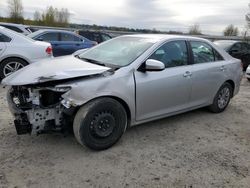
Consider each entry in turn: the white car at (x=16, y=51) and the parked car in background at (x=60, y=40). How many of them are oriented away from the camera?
0

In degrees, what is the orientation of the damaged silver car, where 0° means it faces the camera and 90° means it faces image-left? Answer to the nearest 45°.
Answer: approximately 45°

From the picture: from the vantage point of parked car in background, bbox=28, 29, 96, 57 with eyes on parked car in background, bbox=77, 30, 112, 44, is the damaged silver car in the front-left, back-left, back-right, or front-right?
back-right

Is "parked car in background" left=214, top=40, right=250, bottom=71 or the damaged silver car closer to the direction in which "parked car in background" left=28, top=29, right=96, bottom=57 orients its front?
the damaged silver car

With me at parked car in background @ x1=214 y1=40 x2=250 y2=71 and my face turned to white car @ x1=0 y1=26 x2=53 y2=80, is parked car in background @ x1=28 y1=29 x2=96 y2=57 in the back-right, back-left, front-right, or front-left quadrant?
front-right

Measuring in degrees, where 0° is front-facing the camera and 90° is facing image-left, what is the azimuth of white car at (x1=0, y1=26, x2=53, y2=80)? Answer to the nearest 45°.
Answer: approximately 90°

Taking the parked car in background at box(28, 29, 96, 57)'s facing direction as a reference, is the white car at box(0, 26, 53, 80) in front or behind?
in front

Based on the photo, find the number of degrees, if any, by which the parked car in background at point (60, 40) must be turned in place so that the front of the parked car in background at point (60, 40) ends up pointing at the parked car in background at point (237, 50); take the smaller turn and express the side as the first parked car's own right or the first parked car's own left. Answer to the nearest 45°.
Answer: approximately 135° to the first parked car's own left

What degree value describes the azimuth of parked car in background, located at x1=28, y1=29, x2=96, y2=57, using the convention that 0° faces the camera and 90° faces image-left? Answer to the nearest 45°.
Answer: approximately 45°

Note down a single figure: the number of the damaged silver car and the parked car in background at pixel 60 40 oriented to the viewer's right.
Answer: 0

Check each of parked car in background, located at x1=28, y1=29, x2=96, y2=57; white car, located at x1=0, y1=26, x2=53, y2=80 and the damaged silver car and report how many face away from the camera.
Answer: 0

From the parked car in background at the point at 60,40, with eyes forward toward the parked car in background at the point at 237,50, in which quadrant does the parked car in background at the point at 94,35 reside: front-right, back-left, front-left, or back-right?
front-left

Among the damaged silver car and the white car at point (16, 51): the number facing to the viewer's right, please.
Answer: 0
